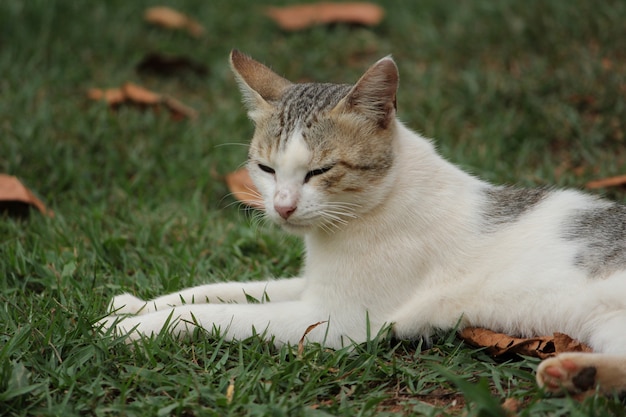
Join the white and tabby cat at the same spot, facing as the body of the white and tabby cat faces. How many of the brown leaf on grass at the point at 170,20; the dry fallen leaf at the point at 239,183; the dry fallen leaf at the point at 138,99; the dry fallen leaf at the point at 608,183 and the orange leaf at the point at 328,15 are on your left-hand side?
0

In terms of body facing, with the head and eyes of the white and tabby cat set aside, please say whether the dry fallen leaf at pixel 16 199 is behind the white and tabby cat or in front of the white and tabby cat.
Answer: in front

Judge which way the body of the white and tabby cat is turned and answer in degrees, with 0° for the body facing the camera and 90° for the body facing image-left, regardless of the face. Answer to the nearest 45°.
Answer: approximately 90°

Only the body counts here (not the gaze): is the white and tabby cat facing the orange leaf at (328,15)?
no

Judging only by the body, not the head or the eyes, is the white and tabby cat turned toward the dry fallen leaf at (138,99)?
no

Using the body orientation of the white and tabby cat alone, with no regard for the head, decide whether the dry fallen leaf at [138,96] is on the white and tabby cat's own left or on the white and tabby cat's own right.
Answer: on the white and tabby cat's own right

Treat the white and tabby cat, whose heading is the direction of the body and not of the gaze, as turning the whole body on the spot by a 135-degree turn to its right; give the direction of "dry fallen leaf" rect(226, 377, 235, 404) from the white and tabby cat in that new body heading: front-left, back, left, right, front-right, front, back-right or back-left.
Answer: back

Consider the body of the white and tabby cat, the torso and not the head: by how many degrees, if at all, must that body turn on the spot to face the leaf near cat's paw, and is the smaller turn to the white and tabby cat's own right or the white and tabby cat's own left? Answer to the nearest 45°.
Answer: approximately 180°

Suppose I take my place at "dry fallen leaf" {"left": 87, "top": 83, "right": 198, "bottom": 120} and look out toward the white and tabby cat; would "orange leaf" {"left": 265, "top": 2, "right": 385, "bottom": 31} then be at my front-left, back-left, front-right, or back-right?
back-left

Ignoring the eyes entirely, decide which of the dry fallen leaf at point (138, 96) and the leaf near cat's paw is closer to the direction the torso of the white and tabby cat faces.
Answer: the dry fallen leaf

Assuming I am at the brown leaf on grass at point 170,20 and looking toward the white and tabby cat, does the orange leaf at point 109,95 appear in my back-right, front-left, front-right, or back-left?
front-right
